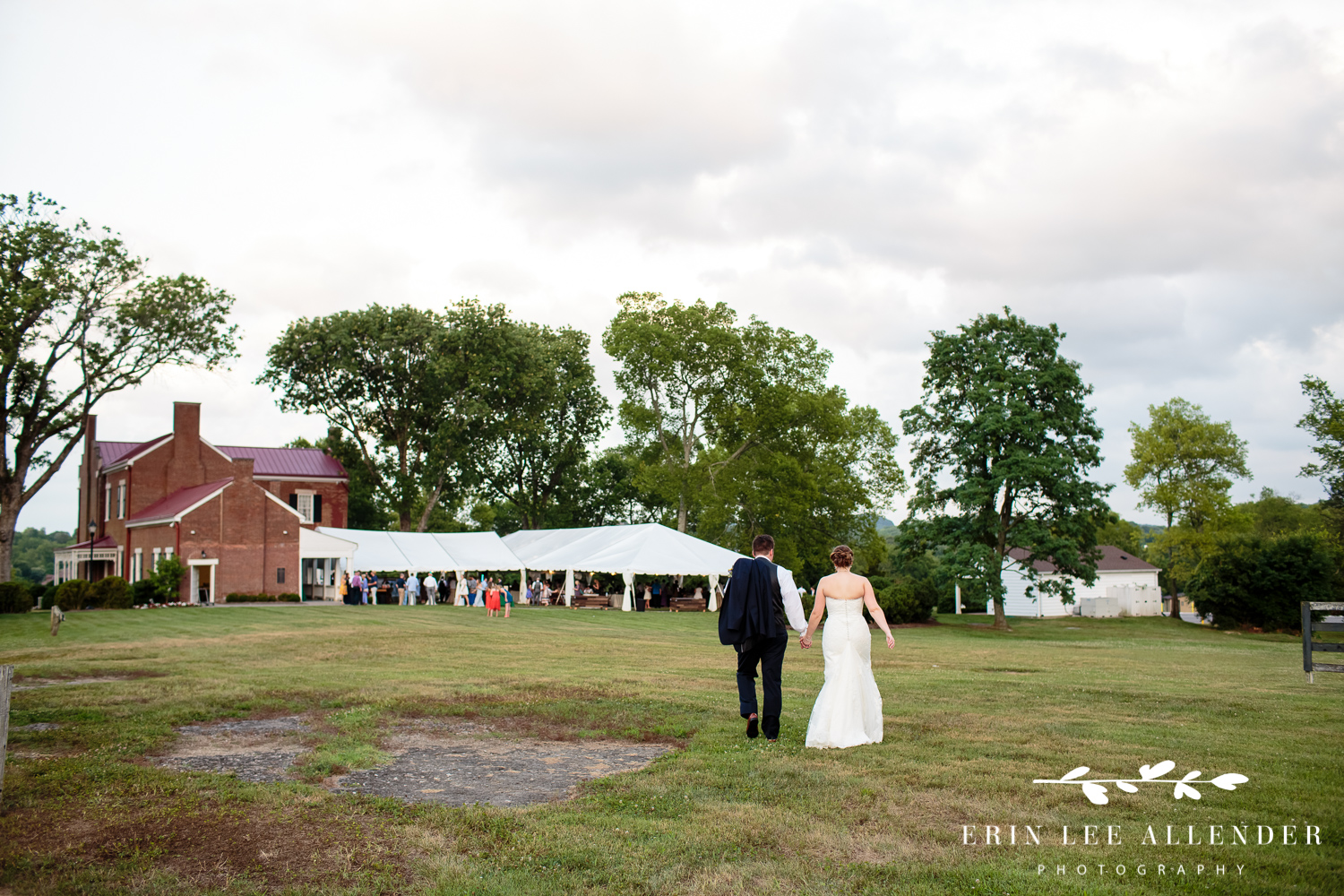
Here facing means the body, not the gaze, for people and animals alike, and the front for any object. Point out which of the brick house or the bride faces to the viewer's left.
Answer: the brick house

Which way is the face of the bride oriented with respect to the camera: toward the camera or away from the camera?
away from the camera

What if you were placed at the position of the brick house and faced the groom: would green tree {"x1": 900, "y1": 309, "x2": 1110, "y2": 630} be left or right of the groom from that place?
left

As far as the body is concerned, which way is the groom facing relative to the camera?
away from the camera

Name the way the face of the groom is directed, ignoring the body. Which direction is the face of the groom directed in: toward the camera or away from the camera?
away from the camera

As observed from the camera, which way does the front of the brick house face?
facing to the left of the viewer

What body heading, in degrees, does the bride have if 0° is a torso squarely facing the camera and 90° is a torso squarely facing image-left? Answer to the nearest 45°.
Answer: approximately 180°
